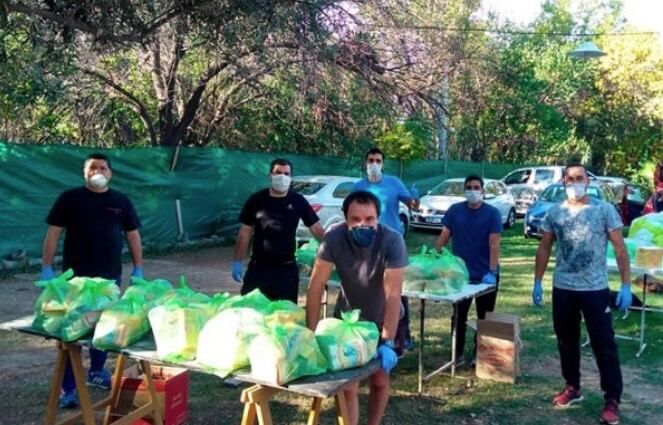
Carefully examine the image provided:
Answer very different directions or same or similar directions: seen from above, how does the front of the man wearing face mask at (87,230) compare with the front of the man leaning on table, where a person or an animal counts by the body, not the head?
same or similar directions

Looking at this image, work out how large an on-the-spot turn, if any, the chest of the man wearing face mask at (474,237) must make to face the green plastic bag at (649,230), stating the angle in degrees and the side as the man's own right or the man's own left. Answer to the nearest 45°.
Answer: approximately 135° to the man's own left

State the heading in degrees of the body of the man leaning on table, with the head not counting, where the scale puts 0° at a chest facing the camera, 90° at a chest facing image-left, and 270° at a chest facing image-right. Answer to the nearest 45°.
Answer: approximately 0°

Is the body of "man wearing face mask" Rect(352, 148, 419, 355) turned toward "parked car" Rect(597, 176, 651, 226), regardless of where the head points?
no

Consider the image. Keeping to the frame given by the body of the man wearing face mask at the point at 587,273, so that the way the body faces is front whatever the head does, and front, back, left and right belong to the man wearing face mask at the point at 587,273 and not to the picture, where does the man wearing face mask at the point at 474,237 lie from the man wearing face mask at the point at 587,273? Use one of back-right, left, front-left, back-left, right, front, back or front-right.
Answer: back-right

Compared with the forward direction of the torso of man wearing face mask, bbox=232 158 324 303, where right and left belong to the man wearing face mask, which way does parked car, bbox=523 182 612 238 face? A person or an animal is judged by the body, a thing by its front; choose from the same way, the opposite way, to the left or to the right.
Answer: to the right

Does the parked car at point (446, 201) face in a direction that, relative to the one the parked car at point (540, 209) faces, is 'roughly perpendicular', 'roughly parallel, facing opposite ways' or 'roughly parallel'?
roughly parallel

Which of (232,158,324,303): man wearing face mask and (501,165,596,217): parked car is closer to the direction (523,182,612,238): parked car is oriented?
the man wearing face mask

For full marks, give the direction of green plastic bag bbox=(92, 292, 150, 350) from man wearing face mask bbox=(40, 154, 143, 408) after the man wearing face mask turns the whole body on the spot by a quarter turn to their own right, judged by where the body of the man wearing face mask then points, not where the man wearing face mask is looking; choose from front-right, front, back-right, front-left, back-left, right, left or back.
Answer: left

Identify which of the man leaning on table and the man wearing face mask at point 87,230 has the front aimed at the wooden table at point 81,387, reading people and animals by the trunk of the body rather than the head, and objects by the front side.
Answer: the man wearing face mask

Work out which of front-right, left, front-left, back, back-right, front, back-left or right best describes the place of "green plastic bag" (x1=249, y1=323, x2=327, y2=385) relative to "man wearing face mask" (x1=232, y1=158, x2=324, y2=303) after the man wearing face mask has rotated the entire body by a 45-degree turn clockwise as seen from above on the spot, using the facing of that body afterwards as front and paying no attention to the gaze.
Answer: front-left

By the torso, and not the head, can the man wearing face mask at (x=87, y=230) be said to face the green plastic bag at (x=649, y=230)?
no

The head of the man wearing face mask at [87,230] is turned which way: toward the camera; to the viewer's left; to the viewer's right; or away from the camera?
toward the camera

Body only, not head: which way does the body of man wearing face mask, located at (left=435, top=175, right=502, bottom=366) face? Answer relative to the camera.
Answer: toward the camera

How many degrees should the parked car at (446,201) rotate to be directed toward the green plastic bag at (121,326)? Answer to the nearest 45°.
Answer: approximately 45° to its left

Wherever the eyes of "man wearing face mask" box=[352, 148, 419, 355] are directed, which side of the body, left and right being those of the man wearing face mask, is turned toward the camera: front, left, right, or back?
front

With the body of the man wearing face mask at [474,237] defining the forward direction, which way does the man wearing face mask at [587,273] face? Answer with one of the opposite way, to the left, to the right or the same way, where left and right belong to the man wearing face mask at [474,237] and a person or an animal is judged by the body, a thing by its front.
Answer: the same way

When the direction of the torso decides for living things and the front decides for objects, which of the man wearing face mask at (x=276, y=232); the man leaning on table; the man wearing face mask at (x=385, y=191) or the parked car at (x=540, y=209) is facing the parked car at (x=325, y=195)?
the parked car at (x=540, y=209)

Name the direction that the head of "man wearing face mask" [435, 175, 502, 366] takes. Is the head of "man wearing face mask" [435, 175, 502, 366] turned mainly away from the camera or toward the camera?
toward the camera

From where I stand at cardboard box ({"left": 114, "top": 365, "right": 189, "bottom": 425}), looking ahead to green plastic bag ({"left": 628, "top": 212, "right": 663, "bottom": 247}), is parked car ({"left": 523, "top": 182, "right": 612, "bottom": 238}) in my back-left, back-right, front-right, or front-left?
front-left

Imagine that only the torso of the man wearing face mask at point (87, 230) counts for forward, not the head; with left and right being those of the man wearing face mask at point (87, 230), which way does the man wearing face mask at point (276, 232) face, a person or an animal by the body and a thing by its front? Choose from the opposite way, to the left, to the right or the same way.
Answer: the same way

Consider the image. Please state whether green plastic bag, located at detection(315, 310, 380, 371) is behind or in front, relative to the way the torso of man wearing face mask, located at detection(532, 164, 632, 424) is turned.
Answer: in front

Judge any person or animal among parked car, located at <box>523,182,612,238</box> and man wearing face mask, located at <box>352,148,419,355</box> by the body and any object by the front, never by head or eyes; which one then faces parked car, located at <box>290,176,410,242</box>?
parked car, located at <box>523,182,612,238</box>

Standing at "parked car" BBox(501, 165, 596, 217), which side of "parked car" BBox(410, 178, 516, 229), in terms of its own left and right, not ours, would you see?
back
